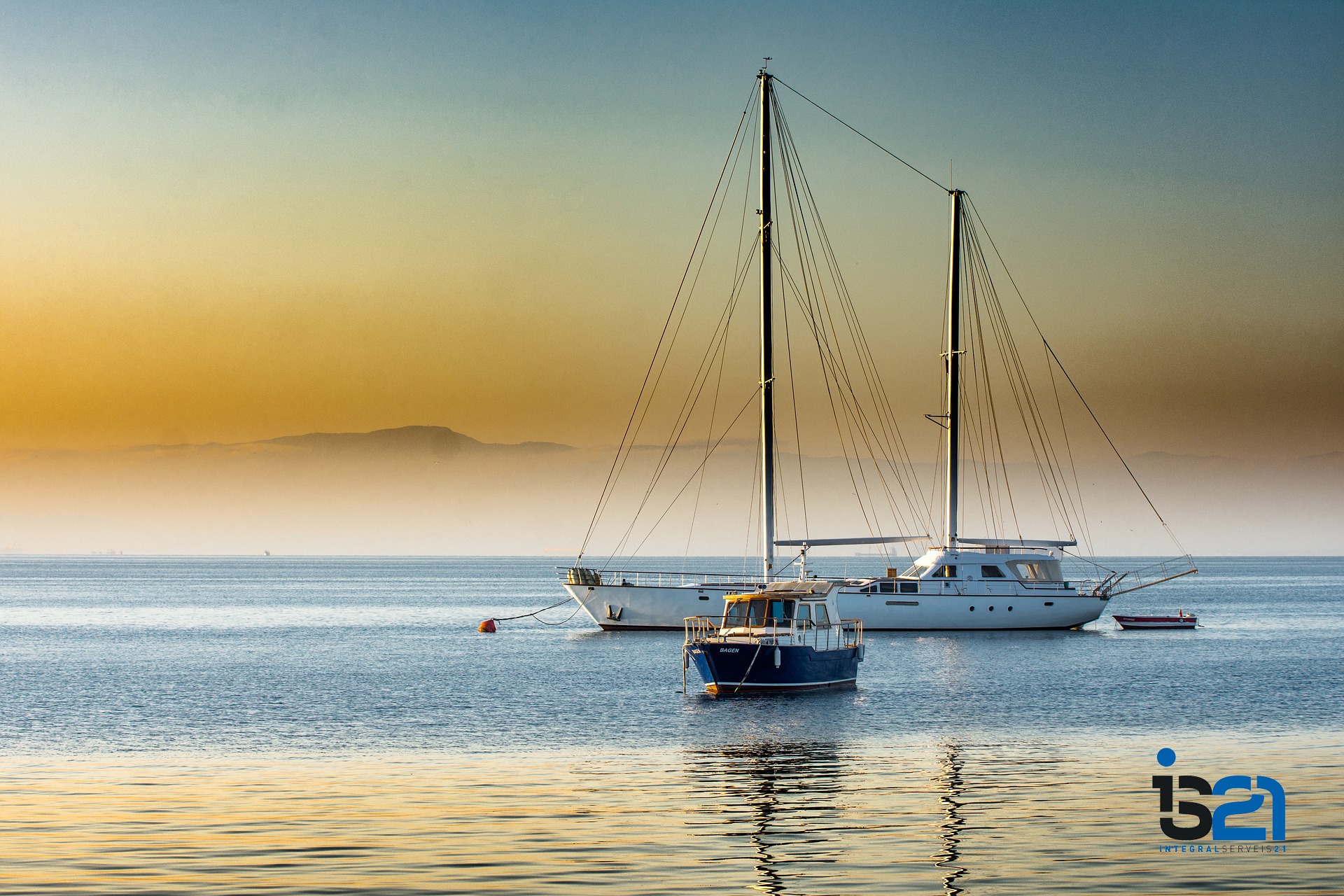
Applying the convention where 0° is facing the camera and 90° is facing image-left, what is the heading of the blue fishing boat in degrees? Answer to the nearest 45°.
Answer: approximately 45°
